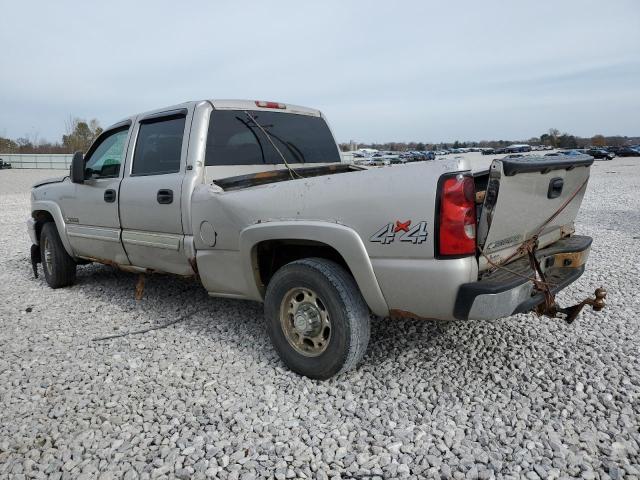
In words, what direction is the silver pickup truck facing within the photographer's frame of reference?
facing away from the viewer and to the left of the viewer
